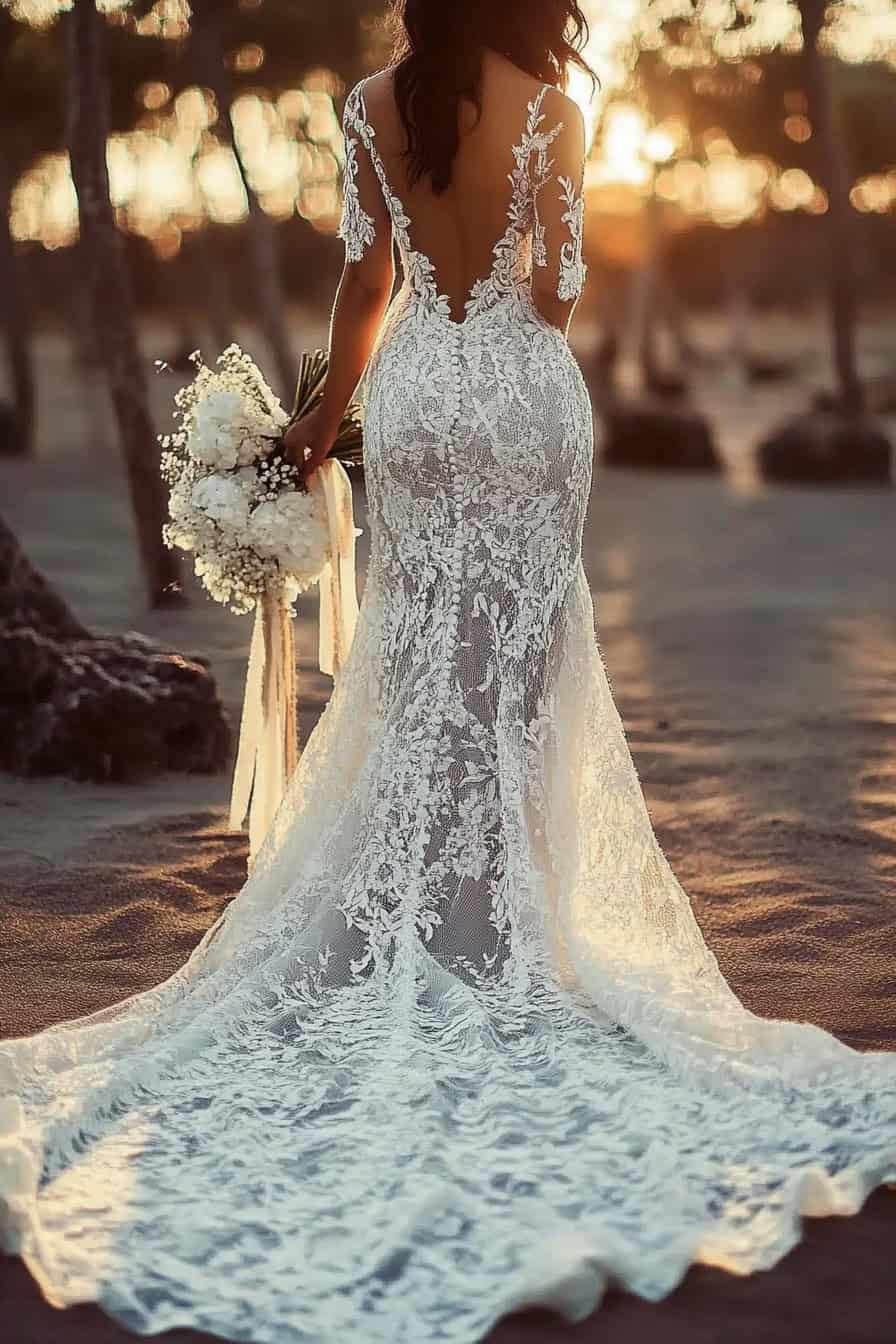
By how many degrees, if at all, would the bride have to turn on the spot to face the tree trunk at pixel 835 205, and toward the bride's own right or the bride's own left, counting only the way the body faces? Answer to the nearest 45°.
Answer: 0° — they already face it

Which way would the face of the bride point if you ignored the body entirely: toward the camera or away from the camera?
away from the camera

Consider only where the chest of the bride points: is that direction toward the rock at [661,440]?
yes

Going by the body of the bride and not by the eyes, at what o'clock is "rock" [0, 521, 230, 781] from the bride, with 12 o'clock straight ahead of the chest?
The rock is roughly at 11 o'clock from the bride.

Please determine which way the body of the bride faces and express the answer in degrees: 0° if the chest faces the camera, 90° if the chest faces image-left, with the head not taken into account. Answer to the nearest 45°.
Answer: approximately 180°

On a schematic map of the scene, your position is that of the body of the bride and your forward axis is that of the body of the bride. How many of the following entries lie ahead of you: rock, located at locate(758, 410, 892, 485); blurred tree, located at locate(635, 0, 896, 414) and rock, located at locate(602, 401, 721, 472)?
3
